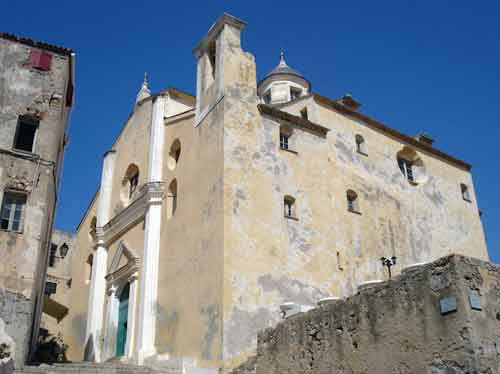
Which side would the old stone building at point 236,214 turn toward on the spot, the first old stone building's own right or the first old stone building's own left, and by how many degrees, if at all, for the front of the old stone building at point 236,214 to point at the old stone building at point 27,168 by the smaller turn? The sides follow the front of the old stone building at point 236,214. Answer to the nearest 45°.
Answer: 0° — it already faces it

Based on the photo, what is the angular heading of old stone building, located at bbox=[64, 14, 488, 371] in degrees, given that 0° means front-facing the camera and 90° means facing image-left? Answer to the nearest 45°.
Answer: approximately 45°

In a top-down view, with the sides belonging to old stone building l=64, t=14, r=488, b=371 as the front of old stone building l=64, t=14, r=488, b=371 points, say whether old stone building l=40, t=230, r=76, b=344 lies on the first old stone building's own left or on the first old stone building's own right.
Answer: on the first old stone building's own right

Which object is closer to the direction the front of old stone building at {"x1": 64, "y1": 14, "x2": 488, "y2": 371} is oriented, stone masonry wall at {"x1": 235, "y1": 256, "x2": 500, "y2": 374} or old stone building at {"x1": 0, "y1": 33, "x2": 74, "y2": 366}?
the old stone building

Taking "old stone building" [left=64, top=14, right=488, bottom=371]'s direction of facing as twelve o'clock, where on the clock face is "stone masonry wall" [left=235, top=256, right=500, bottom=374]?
The stone masonry wall is roughly at 10 o'clock from the old stone building.
